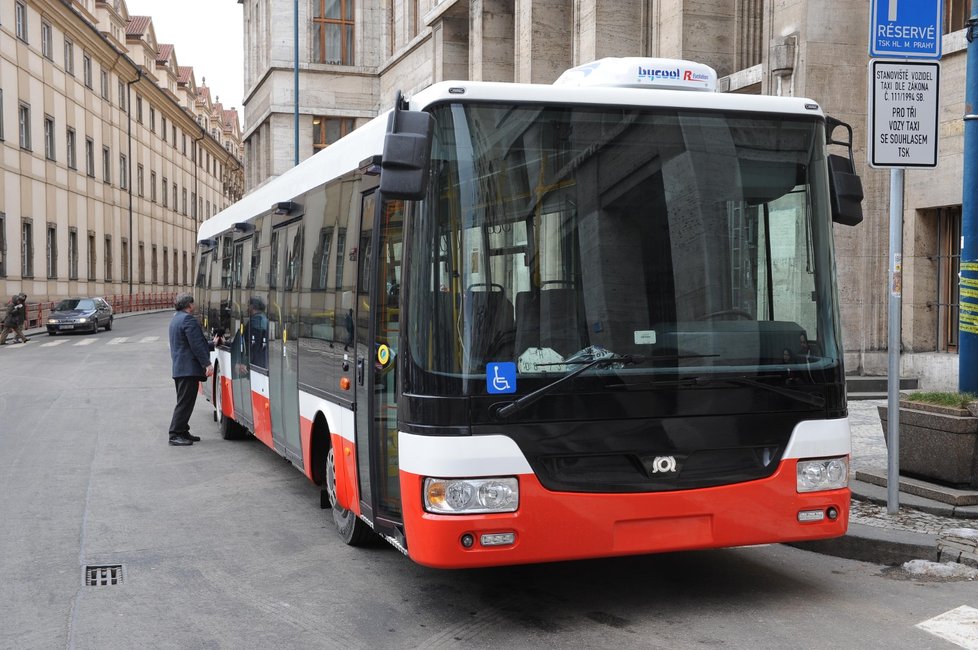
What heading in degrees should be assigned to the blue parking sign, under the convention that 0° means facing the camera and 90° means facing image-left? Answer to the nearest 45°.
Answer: approximately 0°

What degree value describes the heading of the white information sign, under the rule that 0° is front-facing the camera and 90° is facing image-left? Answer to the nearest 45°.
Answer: approximately 0°

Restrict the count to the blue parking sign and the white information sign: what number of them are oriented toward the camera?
2
